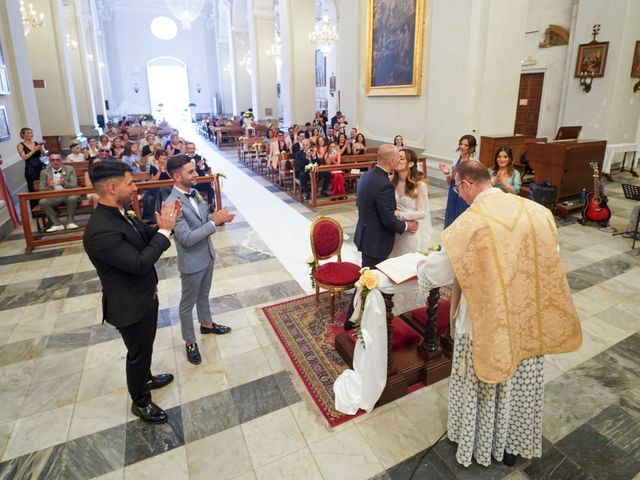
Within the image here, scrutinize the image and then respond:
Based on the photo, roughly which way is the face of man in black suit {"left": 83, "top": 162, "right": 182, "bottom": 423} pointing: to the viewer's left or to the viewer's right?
to the viewer's right

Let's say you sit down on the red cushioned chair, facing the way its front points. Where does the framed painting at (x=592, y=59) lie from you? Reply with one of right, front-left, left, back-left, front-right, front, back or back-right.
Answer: left

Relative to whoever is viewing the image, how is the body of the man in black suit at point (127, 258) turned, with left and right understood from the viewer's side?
facing to the right of the viewer

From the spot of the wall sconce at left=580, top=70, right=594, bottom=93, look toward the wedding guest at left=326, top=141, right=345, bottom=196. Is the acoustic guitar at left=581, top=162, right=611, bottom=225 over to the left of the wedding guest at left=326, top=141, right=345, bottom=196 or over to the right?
left

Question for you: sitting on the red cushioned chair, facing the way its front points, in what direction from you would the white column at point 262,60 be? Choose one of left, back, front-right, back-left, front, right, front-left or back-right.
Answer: back-left

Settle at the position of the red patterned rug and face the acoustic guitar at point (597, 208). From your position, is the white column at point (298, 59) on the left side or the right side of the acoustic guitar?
left

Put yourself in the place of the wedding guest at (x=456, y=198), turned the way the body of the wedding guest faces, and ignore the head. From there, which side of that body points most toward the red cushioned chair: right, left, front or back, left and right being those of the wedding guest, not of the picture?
front

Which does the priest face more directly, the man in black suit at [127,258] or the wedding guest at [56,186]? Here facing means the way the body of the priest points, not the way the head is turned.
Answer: the wedding guest

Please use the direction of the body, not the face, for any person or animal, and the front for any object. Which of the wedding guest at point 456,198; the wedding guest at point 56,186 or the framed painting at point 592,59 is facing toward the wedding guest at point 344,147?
the framed painting

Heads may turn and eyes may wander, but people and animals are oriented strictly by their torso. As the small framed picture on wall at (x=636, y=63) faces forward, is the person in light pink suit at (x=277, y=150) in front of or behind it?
in front

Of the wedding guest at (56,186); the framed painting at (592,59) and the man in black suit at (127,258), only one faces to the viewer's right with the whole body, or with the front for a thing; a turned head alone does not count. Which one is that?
the man in black suit

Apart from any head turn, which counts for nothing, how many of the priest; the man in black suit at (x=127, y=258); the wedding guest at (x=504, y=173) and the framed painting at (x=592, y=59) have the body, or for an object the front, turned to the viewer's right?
1

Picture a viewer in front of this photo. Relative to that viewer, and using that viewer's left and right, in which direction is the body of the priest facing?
facing away from the viewer and to the left of the viewer

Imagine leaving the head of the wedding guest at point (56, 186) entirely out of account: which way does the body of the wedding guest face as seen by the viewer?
toward the camera

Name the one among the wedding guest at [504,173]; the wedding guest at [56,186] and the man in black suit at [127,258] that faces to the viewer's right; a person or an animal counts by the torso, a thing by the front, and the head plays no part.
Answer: the man in black suit

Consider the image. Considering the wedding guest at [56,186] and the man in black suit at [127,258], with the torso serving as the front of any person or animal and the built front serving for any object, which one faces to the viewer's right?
the man in black suit

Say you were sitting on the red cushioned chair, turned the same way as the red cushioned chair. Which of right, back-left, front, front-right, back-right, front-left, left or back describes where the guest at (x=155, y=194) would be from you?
back
